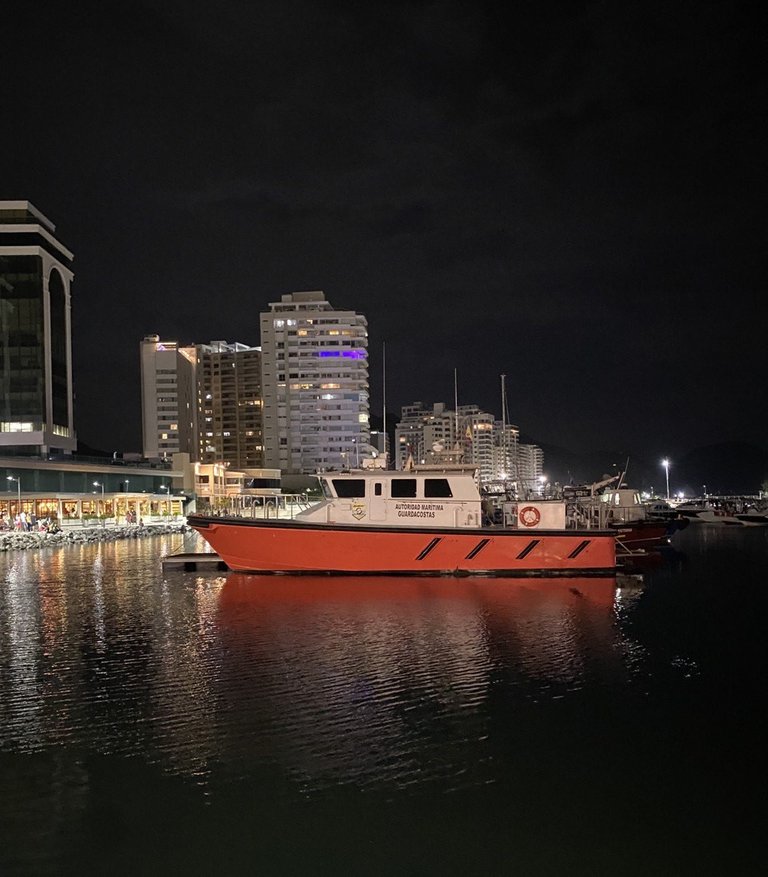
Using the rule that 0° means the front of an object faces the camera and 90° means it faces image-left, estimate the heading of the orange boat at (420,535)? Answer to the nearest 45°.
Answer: approximately 90°
